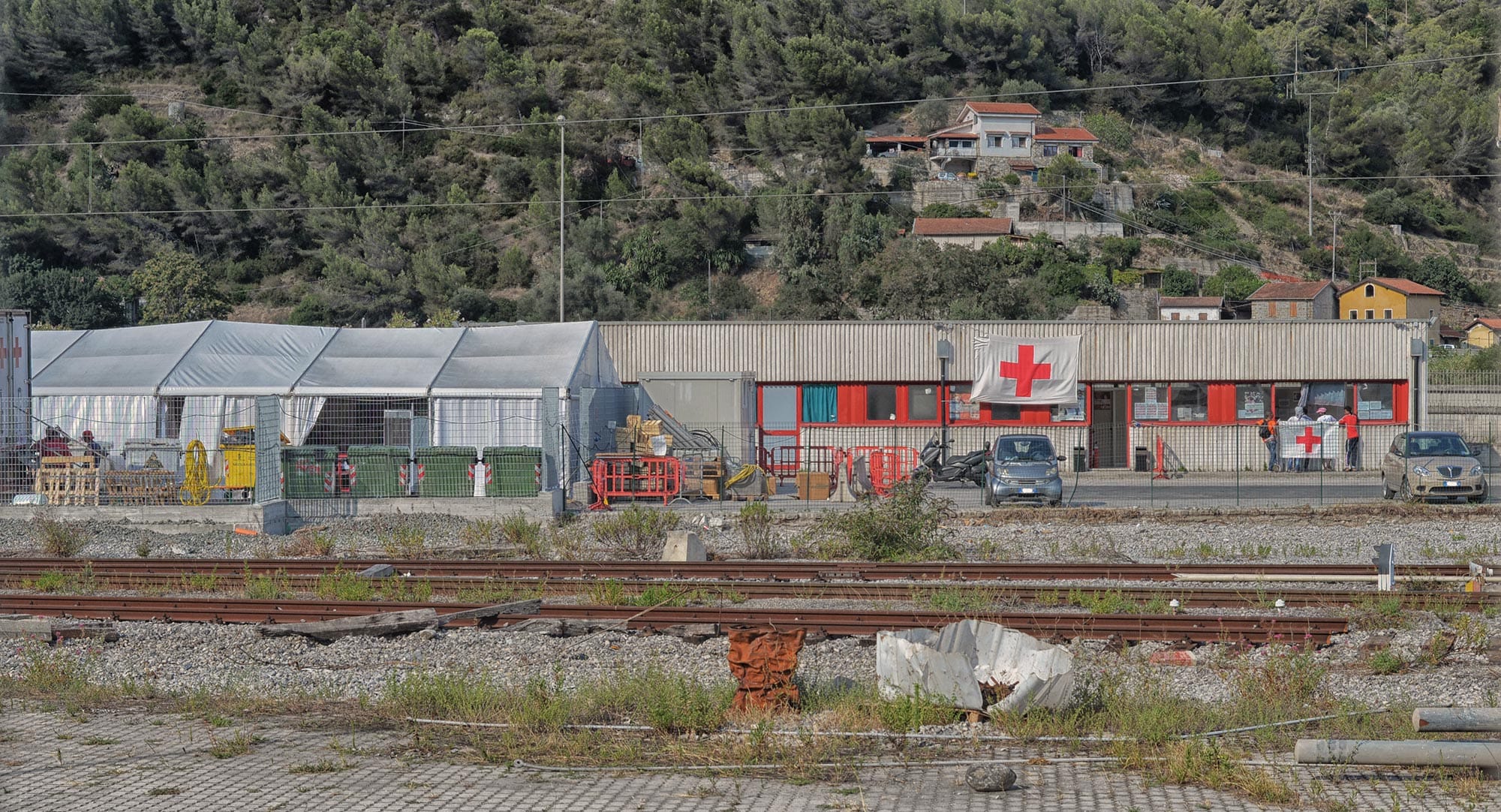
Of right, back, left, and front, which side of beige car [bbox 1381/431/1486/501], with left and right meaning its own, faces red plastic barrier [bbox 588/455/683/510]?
right

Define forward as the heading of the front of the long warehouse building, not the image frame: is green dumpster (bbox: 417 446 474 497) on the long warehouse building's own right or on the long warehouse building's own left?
on the long warehouse building's own right

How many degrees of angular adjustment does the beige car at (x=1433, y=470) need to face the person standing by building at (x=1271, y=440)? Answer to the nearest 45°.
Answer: approximately 180°

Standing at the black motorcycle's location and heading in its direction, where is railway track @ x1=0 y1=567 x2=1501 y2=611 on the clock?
The railway track is roughly at 9 o'clock from the black motorcycle.

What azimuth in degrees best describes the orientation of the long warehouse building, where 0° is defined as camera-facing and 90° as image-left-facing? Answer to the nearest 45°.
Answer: approximately 0°

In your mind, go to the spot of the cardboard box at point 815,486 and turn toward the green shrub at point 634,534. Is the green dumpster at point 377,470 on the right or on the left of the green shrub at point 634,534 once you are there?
right

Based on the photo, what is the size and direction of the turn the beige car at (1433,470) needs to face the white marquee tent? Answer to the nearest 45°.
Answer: approximately 135° to its right

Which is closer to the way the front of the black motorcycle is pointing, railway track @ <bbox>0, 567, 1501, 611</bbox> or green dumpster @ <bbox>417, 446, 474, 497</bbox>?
the green dumpster

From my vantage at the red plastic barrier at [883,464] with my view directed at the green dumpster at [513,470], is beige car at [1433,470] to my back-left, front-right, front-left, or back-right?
back-left

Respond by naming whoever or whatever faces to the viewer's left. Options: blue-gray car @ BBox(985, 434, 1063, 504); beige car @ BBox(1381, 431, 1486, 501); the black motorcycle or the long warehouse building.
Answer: the black motorcycle
